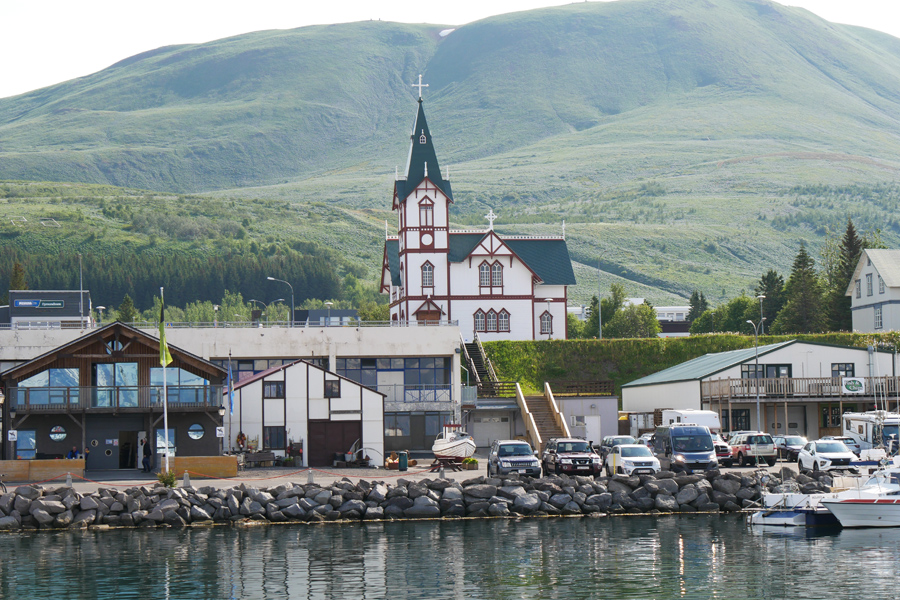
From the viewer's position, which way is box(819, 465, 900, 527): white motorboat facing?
facing to the left of the viewer

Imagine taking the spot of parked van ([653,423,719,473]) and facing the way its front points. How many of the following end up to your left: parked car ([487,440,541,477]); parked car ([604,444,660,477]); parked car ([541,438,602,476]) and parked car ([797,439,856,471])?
1

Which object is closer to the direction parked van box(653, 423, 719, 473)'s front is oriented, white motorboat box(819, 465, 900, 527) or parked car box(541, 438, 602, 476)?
the white motorboat

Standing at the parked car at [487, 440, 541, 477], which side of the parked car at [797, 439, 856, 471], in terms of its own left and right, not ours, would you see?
right

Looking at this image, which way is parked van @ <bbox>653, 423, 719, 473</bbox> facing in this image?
toward the camera

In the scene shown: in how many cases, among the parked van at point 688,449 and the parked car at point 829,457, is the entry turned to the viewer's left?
0

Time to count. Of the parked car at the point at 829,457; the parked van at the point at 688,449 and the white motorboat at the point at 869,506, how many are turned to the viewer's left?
1

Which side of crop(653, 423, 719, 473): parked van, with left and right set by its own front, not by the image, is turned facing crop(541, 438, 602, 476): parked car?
right

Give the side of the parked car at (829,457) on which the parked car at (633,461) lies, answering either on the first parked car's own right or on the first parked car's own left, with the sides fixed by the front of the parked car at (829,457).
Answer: on the first parked car's own right

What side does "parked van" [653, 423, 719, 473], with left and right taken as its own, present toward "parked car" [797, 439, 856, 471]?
left

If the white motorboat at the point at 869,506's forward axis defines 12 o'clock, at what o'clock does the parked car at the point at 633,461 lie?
The parked car is roughly at 1 o'clock from the white motorboat.

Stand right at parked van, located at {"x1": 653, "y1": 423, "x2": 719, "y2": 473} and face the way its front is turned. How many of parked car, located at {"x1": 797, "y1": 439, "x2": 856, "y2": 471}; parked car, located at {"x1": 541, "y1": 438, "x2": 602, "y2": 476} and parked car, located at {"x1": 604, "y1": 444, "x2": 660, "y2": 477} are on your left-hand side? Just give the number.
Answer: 1

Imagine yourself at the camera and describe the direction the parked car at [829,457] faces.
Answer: facing the viewer and to the right of the viewer
